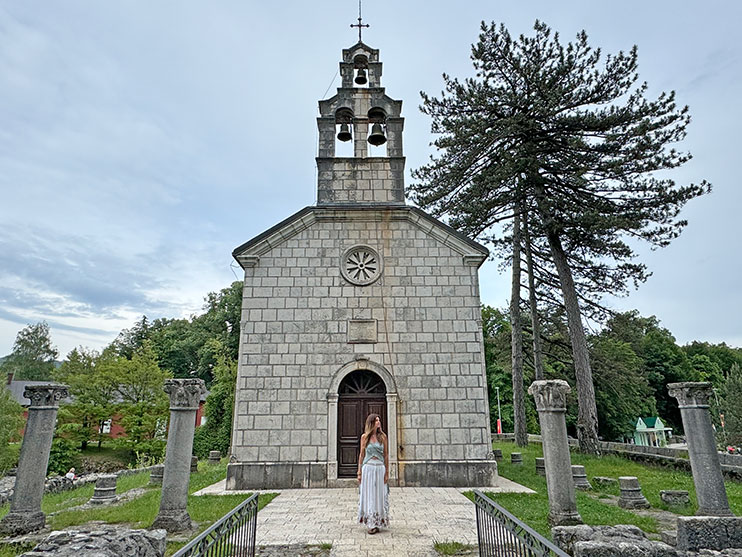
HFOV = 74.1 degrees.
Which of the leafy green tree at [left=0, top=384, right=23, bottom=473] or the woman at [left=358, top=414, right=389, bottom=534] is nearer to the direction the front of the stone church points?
the woman

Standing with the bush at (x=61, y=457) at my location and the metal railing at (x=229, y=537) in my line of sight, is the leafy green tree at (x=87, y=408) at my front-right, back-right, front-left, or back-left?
back-left

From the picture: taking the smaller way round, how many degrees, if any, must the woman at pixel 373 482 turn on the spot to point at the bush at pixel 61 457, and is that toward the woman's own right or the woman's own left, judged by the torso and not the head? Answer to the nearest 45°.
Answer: approximately 135° to the woman's own right

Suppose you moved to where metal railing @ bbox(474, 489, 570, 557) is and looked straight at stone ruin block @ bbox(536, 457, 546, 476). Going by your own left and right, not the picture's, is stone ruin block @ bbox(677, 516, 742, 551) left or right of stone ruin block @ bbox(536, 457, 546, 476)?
right

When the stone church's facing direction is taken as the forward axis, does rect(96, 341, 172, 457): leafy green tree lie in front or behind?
behind

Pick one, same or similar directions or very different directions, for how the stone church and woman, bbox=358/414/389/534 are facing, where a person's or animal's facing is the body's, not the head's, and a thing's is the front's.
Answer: same or similar directions

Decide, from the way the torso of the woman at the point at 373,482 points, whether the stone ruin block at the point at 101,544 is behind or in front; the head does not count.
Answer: in front

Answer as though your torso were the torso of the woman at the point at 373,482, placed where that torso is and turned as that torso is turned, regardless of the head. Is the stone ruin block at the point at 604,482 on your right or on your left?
on your left

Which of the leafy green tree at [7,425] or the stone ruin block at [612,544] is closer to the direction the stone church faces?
the stone ruin block

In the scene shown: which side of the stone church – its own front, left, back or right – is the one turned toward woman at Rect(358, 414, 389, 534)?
front

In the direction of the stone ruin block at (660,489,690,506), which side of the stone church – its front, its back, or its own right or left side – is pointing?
left

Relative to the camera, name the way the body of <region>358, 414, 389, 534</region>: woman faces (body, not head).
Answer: toward the camera

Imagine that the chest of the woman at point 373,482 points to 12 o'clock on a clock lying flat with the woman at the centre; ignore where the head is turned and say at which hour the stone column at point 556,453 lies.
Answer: The stone column is roughly at 9 o'clock from the woman.

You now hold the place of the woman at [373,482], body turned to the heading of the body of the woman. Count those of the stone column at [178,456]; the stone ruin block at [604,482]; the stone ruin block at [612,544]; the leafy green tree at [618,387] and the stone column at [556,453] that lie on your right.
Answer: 1

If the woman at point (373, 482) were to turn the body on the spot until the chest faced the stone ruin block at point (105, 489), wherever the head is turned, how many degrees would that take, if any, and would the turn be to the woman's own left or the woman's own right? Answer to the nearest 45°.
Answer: approximately 135° to the woman's own right

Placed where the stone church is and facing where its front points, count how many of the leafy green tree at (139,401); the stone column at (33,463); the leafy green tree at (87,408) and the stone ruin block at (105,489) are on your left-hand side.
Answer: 0

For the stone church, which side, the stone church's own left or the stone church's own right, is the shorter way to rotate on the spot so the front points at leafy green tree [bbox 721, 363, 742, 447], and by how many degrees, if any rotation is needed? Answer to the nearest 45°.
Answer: approximately 135° to the stone church's own left

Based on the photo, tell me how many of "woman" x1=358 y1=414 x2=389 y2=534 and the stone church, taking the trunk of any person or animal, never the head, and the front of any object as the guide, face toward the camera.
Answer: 2

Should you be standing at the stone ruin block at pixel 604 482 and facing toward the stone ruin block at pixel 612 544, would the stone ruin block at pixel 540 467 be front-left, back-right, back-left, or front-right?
back-right
